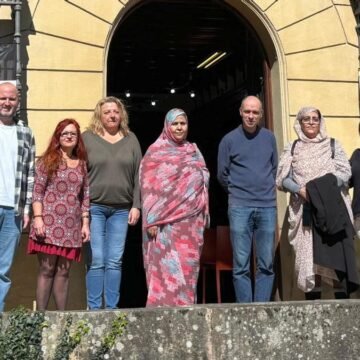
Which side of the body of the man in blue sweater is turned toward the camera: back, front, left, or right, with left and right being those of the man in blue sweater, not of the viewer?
front

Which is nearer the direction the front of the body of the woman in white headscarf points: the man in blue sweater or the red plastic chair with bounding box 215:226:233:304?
the man in blue sweater

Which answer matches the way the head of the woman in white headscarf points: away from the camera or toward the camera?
toward the camera

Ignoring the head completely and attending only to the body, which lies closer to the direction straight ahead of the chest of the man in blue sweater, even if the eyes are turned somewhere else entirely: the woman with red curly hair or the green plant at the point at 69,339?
the green plant

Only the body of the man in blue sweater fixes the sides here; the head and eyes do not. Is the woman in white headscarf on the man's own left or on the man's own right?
on the man's own left

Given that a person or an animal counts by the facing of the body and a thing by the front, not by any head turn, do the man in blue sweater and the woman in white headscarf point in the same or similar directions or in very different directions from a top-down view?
same or similar directions

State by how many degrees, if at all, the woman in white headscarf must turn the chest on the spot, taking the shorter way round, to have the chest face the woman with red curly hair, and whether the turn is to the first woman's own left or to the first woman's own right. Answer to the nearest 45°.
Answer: approximately 45° to the first woman's own right

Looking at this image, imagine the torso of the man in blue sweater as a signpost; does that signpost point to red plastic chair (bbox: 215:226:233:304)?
no

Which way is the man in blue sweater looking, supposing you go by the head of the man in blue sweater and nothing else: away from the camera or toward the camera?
toward the camera

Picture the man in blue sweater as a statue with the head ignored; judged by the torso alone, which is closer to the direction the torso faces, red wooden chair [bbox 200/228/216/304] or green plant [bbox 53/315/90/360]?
the green plant

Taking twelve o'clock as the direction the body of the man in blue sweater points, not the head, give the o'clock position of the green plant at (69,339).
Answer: The green plant is roughly at 1 o'clock from the man in blue sweater.

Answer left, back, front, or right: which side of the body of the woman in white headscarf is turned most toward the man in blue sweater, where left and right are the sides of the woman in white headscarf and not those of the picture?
right

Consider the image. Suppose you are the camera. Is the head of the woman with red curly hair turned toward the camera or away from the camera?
toward the camera

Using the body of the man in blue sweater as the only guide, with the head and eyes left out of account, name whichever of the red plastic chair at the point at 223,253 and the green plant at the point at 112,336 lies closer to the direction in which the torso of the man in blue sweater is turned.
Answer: the green plant

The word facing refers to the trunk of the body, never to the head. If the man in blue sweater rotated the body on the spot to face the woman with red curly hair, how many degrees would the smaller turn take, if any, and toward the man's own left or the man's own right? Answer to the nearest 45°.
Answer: approximately 45° to the man's own right

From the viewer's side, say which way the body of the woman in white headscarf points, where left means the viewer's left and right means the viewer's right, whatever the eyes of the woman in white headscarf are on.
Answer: facing the viewer
